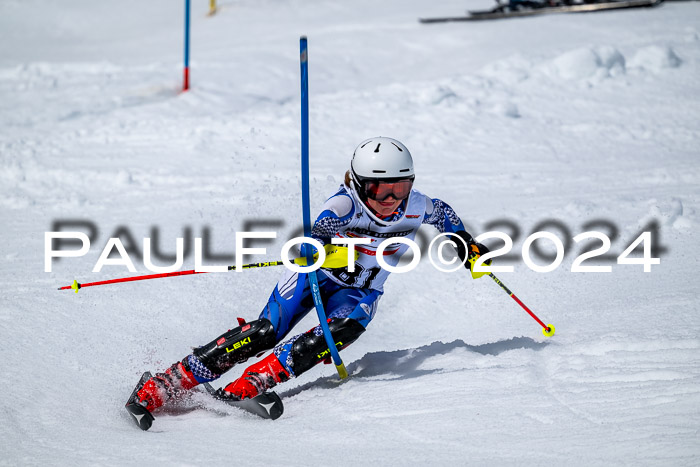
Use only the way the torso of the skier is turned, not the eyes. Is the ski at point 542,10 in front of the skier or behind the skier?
behind

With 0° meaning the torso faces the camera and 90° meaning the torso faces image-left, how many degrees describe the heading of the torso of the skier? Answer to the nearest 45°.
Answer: approximately 0°
